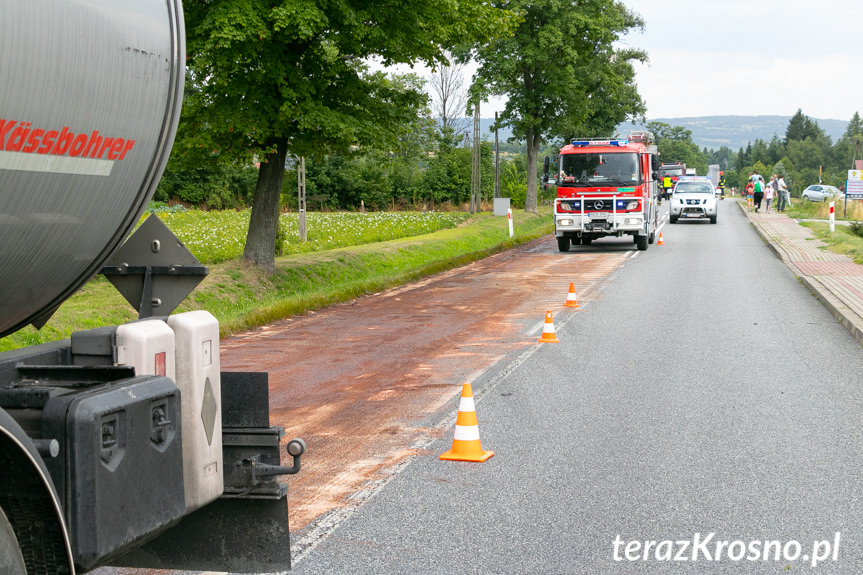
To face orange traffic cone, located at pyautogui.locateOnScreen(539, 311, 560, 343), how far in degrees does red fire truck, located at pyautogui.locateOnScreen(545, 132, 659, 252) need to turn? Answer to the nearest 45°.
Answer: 0° — it already faces it

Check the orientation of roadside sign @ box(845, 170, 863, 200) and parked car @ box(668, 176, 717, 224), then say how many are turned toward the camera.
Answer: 2

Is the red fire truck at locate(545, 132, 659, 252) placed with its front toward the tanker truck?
yes

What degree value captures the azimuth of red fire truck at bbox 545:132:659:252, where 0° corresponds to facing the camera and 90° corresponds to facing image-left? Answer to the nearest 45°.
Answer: approximately 0°

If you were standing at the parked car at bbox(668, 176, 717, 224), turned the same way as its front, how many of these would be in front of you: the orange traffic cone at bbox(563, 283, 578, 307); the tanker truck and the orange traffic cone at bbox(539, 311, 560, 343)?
3
